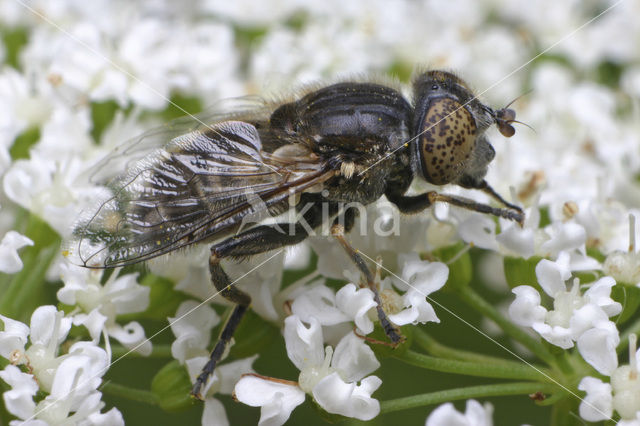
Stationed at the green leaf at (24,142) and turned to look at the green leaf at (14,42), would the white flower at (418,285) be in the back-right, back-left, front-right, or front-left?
back-right

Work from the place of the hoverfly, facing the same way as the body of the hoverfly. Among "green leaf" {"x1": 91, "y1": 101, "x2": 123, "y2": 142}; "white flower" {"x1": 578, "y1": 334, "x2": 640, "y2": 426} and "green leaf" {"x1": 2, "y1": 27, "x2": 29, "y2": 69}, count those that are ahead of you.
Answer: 1

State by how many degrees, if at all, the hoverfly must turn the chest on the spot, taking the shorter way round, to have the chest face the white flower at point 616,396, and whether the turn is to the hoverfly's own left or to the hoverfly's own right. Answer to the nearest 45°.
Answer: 0° — it already faces it

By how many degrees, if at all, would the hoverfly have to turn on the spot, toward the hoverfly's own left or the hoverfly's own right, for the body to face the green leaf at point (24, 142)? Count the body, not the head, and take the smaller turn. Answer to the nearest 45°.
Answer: approximately 135° to the hoverfly's own left

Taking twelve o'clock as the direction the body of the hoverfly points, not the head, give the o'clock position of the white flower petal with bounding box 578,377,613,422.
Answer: The white flower petal is roughly at 12 o'clock from the hoverfly.

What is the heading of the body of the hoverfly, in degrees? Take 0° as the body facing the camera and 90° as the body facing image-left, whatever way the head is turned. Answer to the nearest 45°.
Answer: approximately 270°

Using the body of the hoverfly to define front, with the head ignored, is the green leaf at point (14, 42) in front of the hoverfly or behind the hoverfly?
behind

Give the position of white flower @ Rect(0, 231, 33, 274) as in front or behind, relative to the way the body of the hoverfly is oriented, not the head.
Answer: behind
